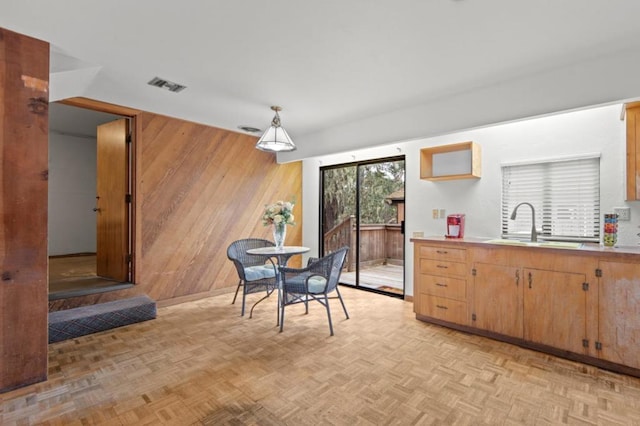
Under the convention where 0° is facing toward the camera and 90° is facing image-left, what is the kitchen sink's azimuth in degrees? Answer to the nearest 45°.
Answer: approximately 0°

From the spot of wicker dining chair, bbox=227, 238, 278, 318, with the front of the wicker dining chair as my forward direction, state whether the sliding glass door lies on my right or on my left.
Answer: on my left

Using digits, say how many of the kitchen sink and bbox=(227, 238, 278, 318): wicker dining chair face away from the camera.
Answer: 0

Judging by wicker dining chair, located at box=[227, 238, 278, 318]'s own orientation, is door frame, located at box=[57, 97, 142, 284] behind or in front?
behind

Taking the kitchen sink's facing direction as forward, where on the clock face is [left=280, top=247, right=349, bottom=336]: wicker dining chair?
The wicker dining chair is roughly at 2 o'clock from the kitchen sink.

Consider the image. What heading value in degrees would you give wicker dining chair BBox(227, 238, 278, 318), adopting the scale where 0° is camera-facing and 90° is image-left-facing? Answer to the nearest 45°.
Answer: approximately 315°

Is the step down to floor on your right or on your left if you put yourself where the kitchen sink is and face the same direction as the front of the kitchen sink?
on your right

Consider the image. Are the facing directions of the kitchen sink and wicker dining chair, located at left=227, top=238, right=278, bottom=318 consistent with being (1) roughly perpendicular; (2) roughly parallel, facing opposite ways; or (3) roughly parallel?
roughly perpendicular

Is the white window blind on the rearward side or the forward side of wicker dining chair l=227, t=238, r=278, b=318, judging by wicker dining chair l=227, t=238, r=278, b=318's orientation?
on the forward side

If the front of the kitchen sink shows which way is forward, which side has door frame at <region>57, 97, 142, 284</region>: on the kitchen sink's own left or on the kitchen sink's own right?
on the kitchen sink's own right

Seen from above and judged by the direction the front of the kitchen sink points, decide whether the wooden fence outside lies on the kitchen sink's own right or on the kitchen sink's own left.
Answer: on the kitchen sink's own right
